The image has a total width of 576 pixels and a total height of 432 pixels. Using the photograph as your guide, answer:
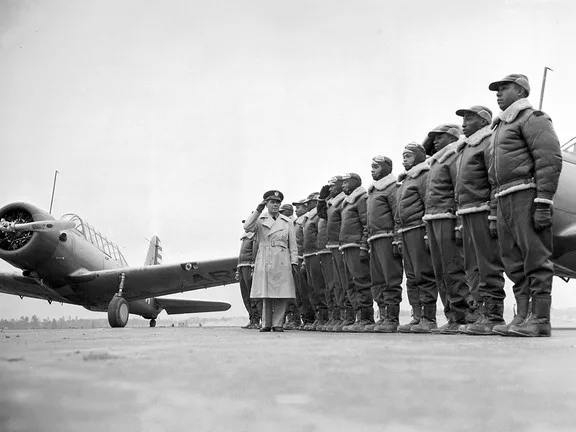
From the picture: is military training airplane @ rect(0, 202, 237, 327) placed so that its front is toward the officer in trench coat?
no

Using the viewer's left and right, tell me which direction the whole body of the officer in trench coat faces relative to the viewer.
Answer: facing the viewer

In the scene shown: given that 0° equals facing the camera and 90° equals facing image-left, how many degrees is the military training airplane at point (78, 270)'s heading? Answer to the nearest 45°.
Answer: approximately 45°

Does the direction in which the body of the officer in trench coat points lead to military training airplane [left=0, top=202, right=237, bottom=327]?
no
